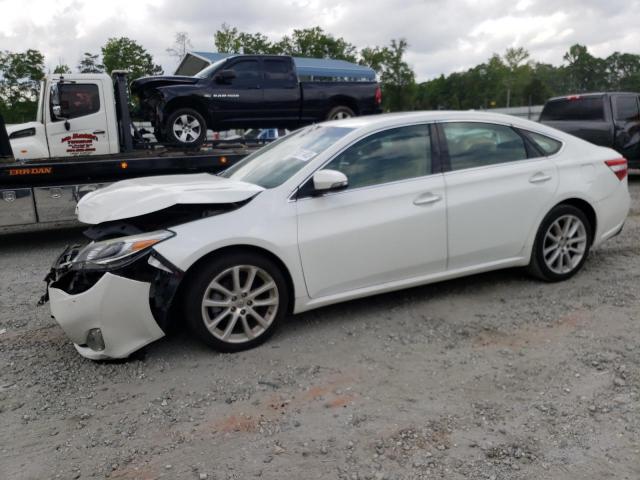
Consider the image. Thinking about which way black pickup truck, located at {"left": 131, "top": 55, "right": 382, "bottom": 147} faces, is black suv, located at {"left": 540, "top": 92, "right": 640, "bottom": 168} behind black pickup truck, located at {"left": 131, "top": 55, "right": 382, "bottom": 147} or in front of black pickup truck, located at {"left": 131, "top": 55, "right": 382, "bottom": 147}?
behind

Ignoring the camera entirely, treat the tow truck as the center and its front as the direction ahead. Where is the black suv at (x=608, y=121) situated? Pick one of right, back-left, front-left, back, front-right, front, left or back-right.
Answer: back

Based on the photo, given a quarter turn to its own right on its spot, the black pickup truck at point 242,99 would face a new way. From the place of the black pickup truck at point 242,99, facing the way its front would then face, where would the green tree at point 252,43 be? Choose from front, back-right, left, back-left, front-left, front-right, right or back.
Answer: front

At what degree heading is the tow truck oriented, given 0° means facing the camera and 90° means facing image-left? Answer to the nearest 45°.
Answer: approximately 90°

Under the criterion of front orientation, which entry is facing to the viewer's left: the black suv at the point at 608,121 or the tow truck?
the tow truck

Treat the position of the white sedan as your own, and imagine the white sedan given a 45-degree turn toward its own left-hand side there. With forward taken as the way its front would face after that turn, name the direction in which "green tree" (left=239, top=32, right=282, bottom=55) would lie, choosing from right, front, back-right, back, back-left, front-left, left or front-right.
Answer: back

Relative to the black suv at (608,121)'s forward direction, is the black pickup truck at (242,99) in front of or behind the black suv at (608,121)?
behind

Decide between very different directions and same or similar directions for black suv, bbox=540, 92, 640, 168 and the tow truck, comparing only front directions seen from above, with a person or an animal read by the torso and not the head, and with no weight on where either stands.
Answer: very different directions

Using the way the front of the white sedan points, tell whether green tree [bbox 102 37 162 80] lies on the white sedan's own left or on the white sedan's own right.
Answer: on the white sedan's own right

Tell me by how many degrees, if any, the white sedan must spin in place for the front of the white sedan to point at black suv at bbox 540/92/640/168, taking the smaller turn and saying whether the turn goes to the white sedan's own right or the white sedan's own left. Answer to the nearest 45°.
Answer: approximately 180°

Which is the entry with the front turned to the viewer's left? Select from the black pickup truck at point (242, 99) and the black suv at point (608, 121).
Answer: the black pickup truck at point (242, 99)

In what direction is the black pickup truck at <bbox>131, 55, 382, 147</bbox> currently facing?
to the viewer's left
